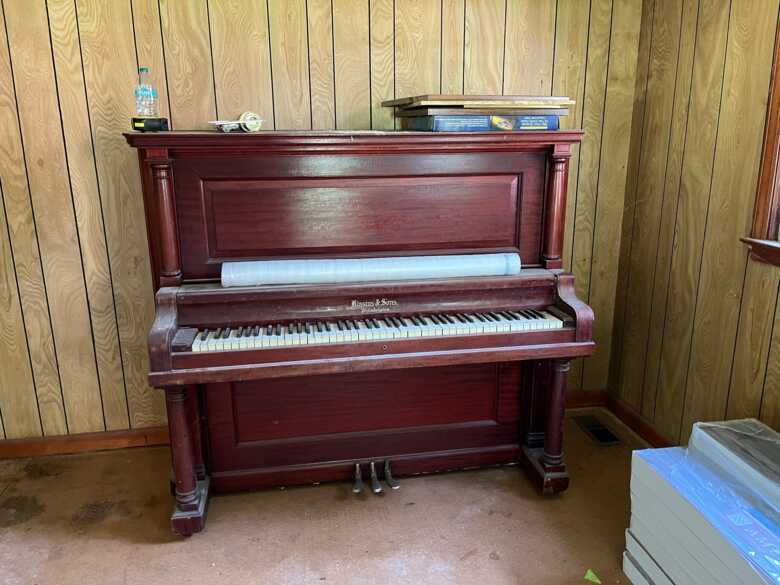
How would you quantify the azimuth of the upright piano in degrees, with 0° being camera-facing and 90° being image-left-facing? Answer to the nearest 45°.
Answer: approximately 0°

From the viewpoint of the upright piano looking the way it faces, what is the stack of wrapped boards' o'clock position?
The stack of wrapped boards is roughly at 10 o'clock from the upright piano.
